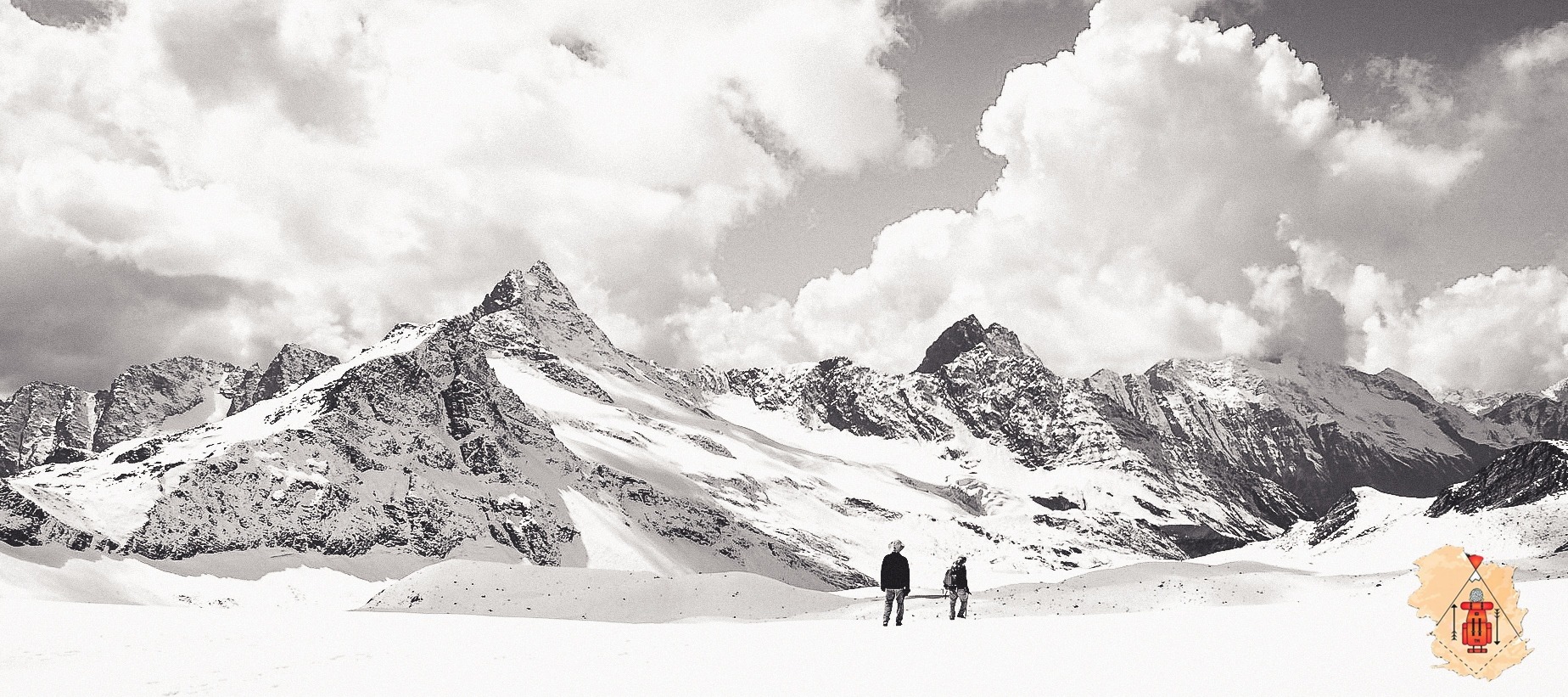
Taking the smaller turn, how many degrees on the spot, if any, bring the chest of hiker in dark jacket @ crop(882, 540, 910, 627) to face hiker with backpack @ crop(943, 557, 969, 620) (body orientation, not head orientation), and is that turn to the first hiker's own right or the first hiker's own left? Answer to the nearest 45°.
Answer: approximately 45° to the first hiker's own right

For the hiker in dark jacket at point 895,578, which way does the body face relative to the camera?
away from the camera
